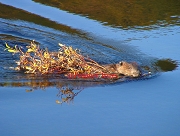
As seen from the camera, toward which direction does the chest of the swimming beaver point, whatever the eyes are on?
to the viewer's right
